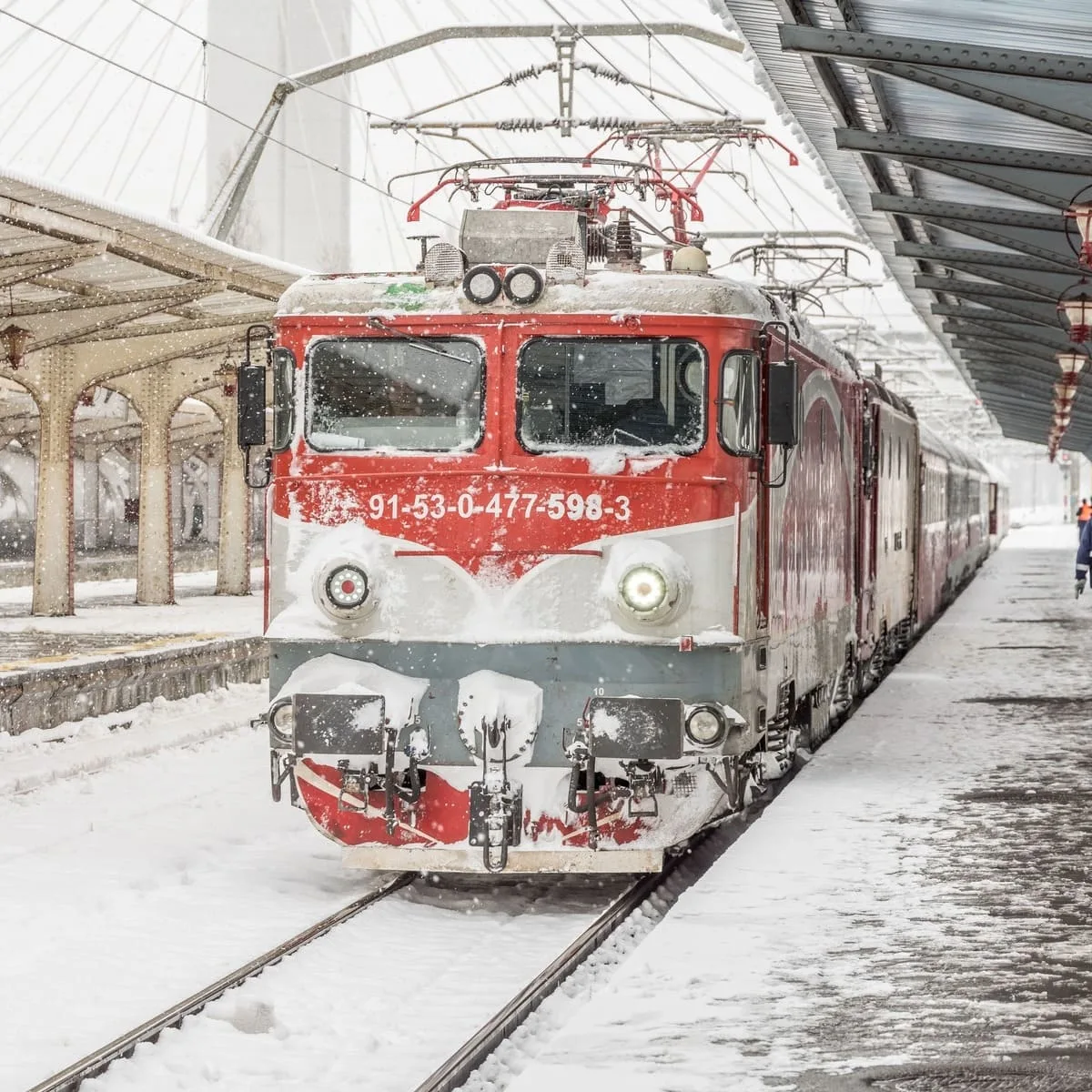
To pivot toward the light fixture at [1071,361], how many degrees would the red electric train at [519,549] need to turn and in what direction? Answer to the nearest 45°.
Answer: approximately 135° to its left

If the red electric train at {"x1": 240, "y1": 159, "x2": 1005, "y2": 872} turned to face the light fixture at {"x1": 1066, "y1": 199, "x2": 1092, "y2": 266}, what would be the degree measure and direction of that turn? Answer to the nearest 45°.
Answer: approximately 135° to its left

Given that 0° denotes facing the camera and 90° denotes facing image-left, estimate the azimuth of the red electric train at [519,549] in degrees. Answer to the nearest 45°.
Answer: approximately 0°

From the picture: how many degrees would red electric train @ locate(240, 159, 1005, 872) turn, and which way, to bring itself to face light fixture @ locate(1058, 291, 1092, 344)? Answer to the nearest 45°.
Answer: approximately 135° to its left

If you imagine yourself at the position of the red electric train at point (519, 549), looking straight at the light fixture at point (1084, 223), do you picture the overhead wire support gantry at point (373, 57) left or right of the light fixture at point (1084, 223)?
left

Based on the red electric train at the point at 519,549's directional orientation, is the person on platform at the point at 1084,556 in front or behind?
behind

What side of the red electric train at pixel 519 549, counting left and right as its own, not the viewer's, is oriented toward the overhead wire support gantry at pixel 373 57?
back
